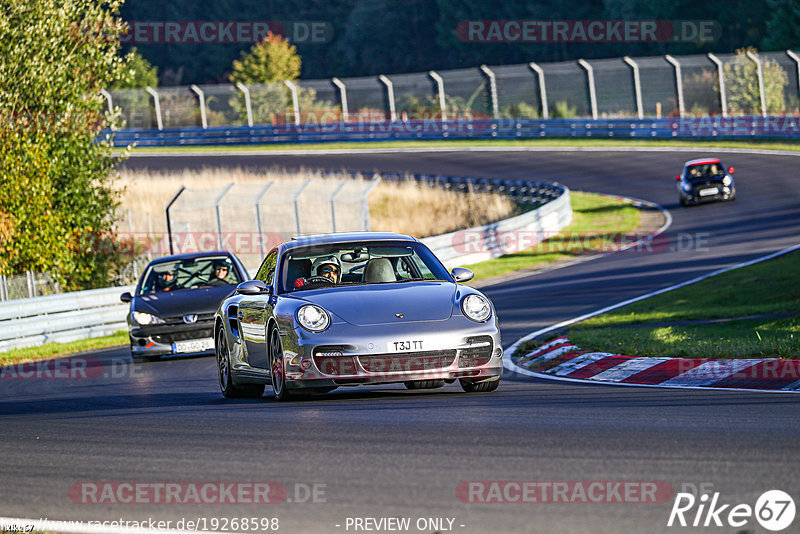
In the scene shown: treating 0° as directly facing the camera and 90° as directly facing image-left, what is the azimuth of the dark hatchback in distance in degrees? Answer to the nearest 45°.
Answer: approximately 0°

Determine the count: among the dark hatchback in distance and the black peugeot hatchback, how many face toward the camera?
2

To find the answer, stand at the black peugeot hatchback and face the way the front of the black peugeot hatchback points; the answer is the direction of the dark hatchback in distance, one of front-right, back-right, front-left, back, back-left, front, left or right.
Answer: back-left

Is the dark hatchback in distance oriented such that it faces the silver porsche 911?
yes

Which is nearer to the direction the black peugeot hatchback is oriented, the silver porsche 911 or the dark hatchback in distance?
the silver porsche 911

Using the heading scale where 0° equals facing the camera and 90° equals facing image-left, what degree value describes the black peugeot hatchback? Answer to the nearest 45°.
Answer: approximately 0°

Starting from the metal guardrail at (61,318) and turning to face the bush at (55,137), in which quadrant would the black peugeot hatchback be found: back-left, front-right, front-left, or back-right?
back-right
